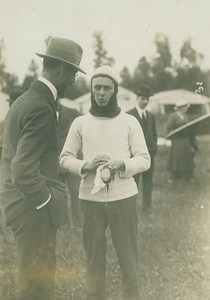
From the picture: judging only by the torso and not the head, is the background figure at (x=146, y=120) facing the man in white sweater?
yes

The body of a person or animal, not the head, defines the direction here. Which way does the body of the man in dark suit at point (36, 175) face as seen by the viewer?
to the viewer's right

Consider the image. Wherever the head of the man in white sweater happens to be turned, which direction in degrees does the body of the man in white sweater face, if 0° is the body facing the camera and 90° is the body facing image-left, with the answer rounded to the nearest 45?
approximately 0°

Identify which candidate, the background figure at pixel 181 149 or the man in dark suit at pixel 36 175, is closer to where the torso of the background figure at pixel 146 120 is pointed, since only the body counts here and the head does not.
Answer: the man in dark suit

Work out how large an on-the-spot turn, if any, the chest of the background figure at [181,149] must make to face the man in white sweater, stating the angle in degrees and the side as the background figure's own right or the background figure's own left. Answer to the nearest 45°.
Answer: approximately 45° to the background figure's own right

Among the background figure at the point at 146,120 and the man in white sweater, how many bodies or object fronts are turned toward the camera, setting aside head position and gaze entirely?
2

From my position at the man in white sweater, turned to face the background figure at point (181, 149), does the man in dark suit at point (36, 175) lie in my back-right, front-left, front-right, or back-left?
back-left

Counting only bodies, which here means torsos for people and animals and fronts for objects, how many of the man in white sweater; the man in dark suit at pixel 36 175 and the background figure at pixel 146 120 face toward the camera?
2

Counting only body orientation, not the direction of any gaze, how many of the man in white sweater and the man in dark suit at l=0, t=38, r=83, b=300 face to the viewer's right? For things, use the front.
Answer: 1

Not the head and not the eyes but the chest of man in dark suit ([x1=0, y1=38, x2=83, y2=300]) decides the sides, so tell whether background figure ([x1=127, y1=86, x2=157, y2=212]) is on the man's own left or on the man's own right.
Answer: on the man's own left

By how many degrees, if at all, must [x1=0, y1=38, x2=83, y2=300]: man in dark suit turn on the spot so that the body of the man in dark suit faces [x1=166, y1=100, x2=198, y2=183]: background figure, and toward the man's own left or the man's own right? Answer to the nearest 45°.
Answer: approximately 45° to the man's own left
